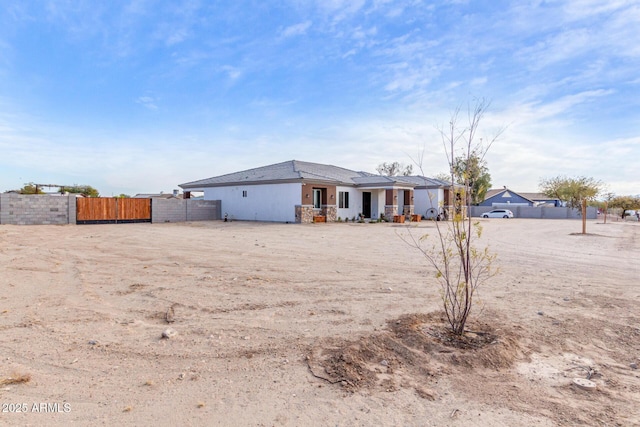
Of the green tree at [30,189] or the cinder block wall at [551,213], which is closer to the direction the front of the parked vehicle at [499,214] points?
the green tree

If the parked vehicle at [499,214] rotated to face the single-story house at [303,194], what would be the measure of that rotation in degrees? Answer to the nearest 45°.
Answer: approximately 45° to its left

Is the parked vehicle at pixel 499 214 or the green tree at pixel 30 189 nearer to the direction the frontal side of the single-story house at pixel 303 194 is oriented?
the parked vehicle

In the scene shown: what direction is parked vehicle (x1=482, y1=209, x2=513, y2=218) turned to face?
to the viewer's left

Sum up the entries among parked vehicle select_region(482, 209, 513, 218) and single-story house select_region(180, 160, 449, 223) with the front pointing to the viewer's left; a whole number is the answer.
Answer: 1

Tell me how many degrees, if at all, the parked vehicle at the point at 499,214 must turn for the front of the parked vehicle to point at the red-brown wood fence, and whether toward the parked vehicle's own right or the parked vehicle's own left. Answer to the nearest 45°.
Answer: approximately 45° to the parked vehicle's own left

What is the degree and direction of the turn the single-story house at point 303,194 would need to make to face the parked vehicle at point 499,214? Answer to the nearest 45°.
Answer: approximately 90° to its left

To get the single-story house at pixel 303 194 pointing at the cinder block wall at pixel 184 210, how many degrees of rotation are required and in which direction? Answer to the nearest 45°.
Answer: approximately 135° to its right

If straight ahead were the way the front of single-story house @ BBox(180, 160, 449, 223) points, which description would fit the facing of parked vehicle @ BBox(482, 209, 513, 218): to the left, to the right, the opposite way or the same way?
the opposite way
